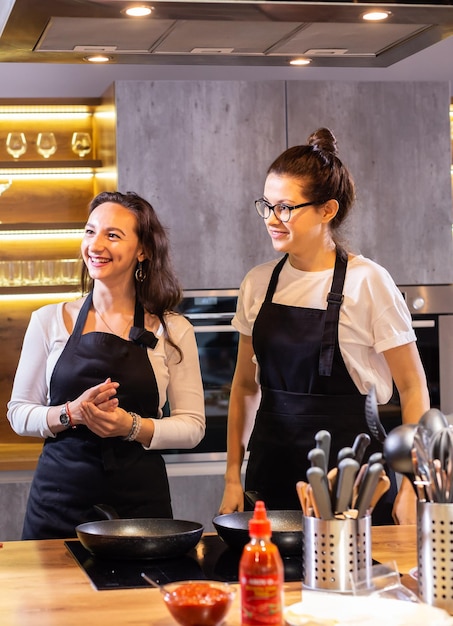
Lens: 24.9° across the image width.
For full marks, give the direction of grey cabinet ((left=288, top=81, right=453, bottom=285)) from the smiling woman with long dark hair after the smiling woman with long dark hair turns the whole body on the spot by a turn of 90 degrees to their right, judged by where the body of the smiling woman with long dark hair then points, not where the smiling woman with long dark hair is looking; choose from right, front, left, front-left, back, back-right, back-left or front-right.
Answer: back-right

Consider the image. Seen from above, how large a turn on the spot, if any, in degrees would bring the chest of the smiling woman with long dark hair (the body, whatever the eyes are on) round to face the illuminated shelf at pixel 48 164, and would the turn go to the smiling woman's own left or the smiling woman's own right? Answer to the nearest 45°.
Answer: approximately 180°

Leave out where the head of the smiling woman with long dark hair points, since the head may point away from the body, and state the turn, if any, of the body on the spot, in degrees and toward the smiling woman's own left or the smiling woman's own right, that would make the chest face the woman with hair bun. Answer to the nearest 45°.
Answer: approximately 90° to the smiling woman's own left

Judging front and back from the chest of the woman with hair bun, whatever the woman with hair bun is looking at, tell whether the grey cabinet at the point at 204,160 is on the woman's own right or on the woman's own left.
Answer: on the woman's own right

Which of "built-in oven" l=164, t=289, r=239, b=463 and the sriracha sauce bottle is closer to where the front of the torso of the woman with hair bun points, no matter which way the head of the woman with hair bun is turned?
the sriracha sauce bottle

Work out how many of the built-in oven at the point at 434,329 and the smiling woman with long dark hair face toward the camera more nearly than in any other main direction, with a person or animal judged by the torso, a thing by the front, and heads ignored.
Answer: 2

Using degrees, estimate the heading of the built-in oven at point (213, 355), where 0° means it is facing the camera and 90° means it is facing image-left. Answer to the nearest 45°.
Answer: approximately 0°

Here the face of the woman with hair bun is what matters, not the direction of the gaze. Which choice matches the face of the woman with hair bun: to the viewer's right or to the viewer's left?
to the viewer's left

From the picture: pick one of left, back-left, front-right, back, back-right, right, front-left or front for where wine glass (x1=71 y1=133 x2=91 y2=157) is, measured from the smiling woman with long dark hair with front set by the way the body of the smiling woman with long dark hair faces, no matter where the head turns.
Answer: back

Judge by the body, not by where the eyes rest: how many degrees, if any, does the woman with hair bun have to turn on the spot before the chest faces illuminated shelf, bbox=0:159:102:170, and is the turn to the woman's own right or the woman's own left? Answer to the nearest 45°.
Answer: approximately 90° to the woman's own right
